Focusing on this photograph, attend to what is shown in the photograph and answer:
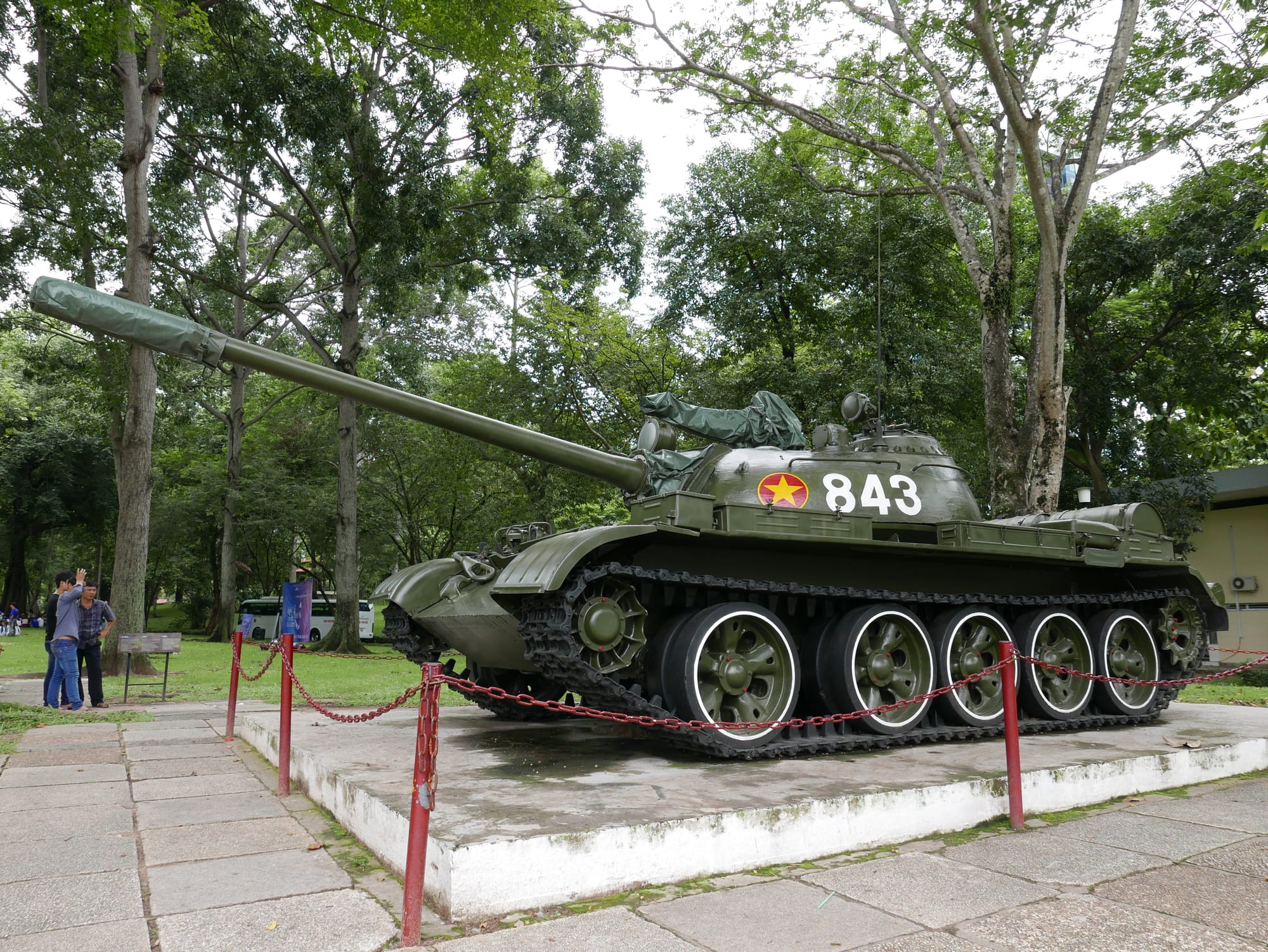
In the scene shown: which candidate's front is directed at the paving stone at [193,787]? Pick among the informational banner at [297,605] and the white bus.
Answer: the informational banner

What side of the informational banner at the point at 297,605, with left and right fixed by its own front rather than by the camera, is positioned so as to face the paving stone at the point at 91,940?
front

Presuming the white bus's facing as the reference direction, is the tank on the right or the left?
on its left

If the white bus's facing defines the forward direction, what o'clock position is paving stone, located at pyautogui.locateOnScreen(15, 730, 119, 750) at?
The paving stone is roughly at 9 o'clock from the white bus.

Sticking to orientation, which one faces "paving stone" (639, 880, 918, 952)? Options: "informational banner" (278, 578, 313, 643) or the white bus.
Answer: the informational banner

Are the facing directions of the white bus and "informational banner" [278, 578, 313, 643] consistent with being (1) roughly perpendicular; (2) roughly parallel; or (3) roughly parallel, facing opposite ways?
roughly perpendicular

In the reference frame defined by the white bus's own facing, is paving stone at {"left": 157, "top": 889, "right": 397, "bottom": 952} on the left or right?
on its left

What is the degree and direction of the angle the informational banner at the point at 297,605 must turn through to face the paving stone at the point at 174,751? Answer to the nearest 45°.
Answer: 0° — it already faces it

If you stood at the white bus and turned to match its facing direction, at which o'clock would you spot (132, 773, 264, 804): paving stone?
The paving stone is roughly at 9 o'clock from the white bus.

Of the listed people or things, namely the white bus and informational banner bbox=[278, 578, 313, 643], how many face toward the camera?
1

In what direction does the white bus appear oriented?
to the viewer's left

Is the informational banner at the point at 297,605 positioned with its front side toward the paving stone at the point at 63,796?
yes

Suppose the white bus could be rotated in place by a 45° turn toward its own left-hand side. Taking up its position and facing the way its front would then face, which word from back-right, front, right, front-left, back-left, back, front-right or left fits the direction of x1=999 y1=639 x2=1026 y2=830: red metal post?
front-left

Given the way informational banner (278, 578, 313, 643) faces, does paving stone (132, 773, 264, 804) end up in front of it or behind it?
in front

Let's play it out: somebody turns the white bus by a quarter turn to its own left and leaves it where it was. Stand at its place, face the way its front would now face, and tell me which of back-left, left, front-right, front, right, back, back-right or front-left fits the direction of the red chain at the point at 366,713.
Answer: front
